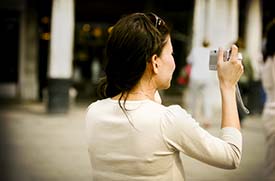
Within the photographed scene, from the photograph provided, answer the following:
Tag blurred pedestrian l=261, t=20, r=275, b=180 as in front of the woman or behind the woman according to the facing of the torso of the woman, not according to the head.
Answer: in front

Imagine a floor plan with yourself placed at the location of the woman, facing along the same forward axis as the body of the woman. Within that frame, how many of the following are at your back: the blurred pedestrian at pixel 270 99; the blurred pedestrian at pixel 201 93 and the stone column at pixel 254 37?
0

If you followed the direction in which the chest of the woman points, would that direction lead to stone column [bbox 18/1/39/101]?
no

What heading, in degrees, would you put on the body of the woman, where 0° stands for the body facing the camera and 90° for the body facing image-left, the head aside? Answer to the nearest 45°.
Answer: approximately 225°

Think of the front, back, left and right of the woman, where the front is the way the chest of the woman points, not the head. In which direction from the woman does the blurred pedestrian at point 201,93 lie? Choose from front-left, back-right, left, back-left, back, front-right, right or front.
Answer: front-left

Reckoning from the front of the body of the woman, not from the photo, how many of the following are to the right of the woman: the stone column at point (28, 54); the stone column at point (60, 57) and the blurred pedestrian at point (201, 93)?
0

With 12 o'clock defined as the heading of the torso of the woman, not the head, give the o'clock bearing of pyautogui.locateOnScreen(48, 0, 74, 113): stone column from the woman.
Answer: The stone column is roughly at 10 o'clock from the woman.

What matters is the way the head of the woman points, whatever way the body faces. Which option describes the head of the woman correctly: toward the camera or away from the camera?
away from the camera
